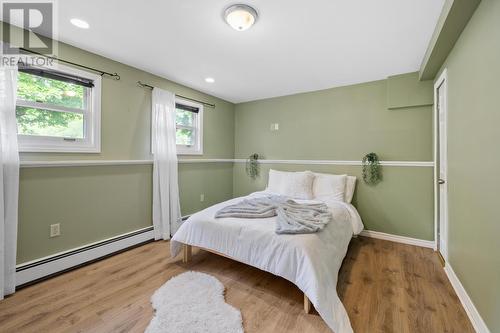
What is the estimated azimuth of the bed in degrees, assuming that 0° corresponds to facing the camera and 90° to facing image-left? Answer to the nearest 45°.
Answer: approximately 45°

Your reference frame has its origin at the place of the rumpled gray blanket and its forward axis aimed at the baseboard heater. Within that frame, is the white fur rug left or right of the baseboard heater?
left

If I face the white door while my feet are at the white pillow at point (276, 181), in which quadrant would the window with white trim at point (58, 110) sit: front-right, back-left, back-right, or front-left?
back-right

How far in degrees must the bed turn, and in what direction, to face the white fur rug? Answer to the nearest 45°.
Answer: approximately 45° to its right

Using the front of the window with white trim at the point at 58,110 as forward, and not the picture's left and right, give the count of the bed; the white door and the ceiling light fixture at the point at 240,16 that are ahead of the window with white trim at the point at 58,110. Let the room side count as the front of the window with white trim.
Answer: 3

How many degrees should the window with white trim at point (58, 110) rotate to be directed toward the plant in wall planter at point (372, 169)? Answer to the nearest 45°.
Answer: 0° — it already faces it

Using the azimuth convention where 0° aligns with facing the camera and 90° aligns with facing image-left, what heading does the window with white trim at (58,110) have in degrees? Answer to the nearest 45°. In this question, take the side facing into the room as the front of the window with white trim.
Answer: approximately 315°
